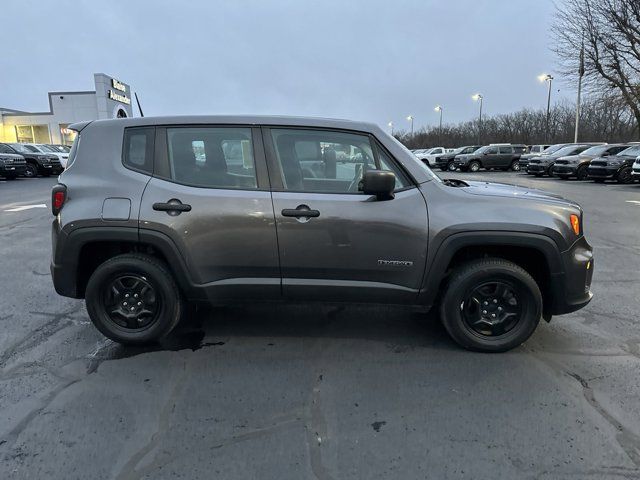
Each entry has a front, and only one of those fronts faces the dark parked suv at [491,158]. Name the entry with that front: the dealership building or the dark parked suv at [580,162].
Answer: the dealership building

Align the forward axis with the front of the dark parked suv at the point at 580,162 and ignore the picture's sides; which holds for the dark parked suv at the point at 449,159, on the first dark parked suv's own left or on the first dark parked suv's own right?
on the first dark parked suv's own right

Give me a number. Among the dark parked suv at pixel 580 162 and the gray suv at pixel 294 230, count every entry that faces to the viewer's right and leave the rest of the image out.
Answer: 1

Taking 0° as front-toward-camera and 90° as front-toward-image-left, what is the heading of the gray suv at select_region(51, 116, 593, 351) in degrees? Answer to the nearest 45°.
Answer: approximately 270°

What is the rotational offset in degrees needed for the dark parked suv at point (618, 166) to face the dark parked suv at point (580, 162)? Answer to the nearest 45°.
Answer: approximately 90° to its right

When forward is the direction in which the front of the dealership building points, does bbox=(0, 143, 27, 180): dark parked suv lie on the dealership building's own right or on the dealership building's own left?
on the dealership building's own right

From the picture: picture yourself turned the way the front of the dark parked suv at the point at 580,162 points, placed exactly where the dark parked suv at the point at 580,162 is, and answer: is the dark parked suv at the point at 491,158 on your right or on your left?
on your right

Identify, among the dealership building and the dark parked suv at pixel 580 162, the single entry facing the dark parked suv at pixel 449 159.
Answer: the dealership building

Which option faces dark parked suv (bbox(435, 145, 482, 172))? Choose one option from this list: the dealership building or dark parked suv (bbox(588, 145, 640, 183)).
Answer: the dealership building
